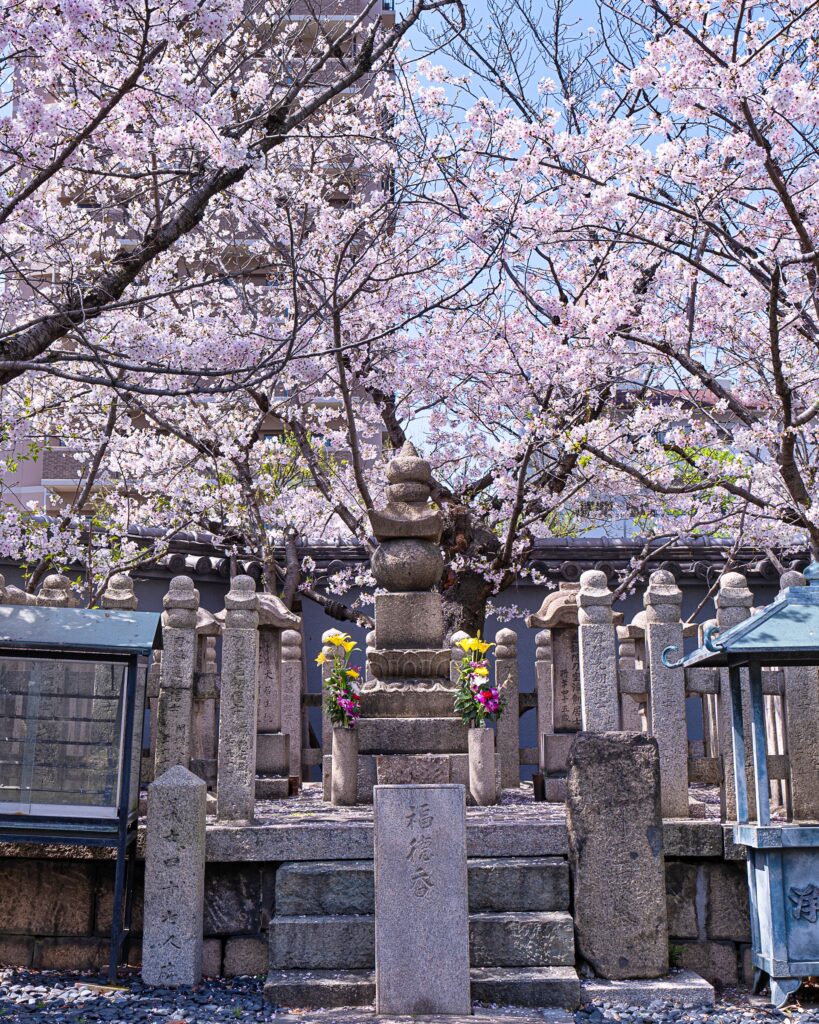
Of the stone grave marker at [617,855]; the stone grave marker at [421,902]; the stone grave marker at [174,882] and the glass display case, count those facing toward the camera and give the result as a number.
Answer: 4

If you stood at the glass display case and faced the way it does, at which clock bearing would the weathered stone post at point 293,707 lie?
The weathered stone post is roughly at 7 o'clock from the glass display case.

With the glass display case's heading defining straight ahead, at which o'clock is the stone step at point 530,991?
The stone step is roughly at 10 o'clock from the glass display case.

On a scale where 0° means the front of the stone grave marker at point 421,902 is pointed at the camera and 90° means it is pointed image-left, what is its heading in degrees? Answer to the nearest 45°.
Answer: approximately 0°

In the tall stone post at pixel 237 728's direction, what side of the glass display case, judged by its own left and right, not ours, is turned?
left

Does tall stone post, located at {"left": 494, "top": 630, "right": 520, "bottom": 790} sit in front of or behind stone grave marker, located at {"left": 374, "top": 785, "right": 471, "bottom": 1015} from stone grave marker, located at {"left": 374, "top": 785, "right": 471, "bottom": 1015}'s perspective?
behind

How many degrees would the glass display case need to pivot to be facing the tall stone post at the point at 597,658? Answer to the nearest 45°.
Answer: approximately 90° to its left

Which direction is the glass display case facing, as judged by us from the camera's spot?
facing the viewer

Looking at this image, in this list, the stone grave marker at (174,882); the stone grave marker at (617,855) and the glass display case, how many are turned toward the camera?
3

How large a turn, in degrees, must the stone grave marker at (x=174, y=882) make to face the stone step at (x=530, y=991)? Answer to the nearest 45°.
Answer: approximately 90° to its left

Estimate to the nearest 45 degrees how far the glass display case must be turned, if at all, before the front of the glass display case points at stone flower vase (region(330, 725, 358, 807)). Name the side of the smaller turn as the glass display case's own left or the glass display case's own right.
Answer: approximately 135° to the glass display case's own left
